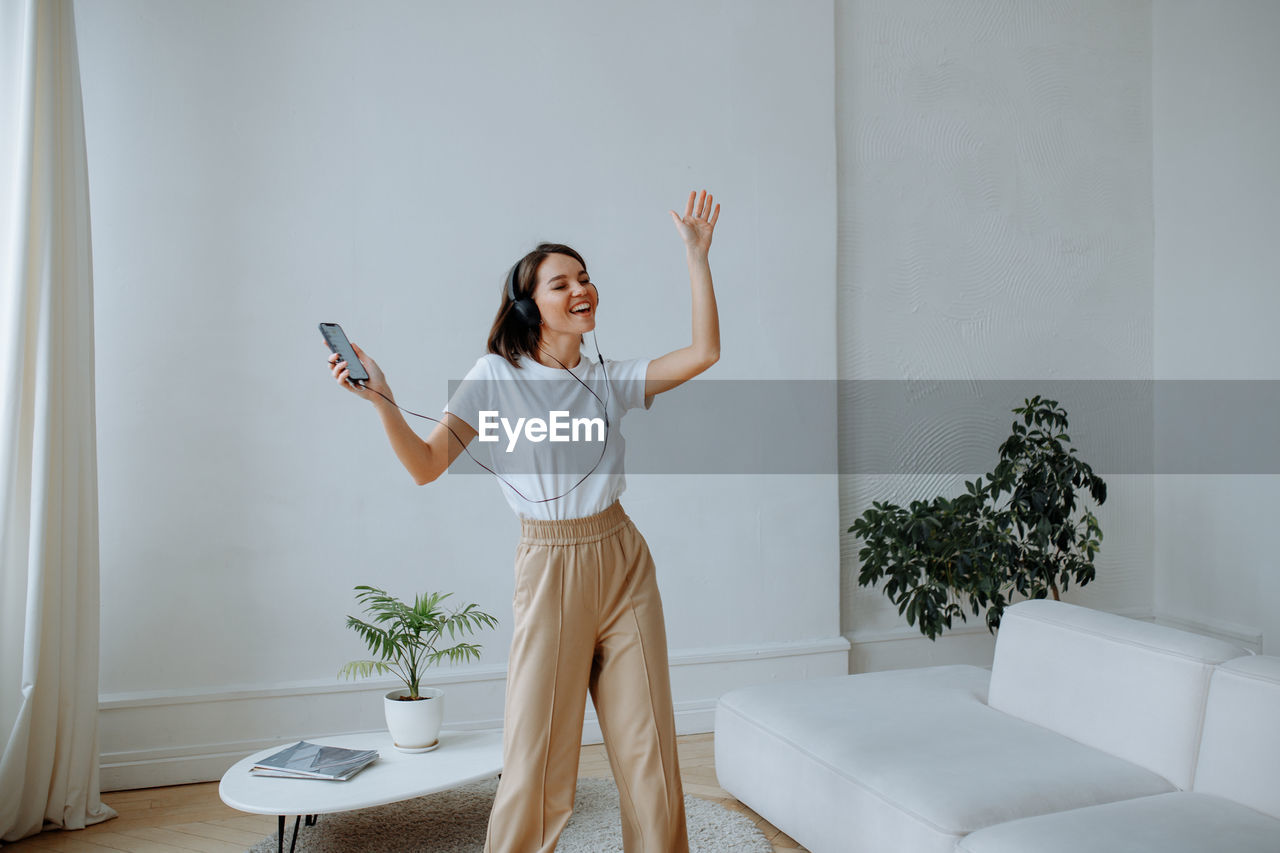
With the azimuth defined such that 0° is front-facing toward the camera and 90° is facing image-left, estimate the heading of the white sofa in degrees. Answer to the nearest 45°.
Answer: approximately 45°

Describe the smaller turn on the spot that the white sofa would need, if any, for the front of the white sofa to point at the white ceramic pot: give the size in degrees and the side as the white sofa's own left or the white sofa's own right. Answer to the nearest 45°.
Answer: approximately 45° to the white sofa's own right

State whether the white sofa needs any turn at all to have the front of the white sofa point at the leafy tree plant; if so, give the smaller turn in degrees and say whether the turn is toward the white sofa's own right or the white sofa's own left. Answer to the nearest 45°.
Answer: approximately 135° to the white sofa's own right

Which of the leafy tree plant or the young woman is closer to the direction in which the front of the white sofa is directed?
the young woman

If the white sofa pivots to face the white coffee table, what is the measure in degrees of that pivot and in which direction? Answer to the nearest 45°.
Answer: approximately 45° to its right
